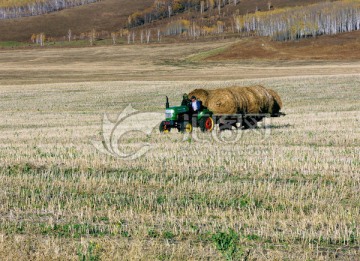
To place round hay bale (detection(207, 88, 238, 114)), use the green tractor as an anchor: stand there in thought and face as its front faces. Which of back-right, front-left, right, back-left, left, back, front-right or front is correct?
back

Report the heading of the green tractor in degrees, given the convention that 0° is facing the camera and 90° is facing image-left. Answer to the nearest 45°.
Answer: approximately 45°

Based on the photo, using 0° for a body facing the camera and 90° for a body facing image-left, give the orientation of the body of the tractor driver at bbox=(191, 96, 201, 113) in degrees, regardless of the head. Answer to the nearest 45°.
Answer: approximately 45°

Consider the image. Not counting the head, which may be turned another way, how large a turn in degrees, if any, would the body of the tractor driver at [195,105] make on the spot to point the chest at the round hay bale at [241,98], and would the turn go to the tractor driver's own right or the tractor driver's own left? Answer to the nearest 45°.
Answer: approximately 180°

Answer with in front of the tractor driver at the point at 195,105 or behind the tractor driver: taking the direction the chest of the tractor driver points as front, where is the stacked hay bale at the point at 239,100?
behind

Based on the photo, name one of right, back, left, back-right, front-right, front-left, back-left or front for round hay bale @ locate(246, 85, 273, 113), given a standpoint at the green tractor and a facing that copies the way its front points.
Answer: back

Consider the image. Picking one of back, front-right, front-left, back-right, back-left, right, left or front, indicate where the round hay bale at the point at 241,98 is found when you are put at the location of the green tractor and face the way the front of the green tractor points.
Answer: back

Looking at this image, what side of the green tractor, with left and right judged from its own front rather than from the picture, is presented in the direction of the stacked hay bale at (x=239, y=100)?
back
